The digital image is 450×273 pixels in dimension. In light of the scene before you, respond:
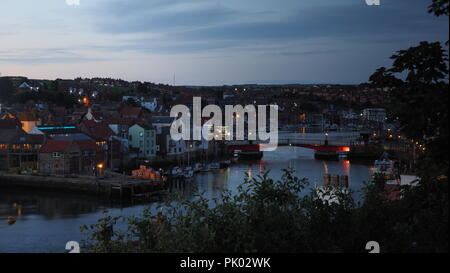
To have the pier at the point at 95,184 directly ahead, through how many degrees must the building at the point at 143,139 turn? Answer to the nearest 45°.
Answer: approximately 45° to its right

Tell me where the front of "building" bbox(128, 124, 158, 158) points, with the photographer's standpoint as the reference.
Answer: facing the viewer and to the right of the viewer

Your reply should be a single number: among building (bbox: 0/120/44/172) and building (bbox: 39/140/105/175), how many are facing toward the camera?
2

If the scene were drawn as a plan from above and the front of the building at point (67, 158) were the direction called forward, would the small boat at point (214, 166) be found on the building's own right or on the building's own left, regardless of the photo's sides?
on the building's own left

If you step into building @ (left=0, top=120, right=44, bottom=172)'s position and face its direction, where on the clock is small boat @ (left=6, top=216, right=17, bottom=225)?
The small boat is roughly at 12 o'clock from the building.

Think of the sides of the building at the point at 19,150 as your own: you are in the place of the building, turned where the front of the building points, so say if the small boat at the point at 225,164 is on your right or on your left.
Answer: on your left

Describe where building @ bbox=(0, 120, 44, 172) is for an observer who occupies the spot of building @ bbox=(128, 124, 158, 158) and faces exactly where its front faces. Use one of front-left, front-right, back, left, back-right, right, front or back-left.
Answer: right

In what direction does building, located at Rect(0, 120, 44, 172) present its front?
toward the camera

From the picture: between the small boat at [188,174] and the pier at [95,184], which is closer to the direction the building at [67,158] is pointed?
the pier

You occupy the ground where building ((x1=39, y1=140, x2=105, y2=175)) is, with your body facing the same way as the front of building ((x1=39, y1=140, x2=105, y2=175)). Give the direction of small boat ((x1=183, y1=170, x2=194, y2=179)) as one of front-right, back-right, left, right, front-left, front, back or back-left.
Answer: left

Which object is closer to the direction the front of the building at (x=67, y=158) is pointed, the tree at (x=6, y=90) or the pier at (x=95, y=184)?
the pier

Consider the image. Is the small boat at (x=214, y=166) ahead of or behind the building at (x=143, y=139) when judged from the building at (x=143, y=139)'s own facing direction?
ahead

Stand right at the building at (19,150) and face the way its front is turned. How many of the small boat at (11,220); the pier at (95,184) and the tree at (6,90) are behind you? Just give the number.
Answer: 1

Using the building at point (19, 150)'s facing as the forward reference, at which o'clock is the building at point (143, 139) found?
the building at point (143, 139) is roughly at 8 o'clock from the building at point (19, 150).

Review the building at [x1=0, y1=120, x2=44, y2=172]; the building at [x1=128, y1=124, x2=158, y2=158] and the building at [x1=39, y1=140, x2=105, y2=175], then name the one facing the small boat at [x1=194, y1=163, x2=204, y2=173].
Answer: the building at [x1=128, y1=124, x2=158, y2=158]

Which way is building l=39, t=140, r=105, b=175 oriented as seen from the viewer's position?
toward the camera
